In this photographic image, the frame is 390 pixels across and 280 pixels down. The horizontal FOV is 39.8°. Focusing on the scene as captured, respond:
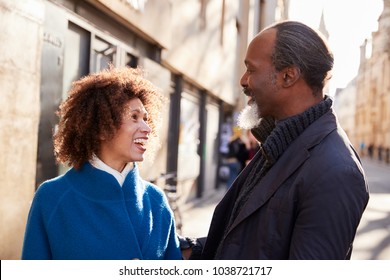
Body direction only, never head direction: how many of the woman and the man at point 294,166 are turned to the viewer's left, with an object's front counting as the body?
1

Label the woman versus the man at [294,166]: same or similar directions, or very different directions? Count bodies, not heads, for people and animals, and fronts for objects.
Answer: very different directions

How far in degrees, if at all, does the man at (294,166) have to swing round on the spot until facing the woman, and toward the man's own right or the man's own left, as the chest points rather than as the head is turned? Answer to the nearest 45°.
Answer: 0° — they already face them

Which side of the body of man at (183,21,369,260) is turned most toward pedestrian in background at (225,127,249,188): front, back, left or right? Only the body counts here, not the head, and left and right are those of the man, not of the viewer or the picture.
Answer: right

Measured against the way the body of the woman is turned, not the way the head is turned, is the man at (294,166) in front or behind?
in front

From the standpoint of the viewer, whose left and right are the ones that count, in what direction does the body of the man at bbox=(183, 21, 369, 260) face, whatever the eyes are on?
facing to the left of the viewer

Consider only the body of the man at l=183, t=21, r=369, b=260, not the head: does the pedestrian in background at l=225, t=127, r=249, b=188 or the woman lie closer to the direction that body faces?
the woman

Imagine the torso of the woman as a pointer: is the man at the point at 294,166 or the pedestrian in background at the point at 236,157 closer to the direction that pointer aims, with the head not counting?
the man

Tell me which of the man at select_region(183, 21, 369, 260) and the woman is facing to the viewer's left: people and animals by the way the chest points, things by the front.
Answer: the man

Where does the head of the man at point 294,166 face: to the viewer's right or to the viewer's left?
to the viewer's left

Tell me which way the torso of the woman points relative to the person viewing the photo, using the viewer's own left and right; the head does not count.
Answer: facing the viewer and to the right of the viewer

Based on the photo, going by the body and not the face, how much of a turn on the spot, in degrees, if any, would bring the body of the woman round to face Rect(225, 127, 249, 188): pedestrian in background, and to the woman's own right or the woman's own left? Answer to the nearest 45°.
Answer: approximately 135° to the woman's own left
